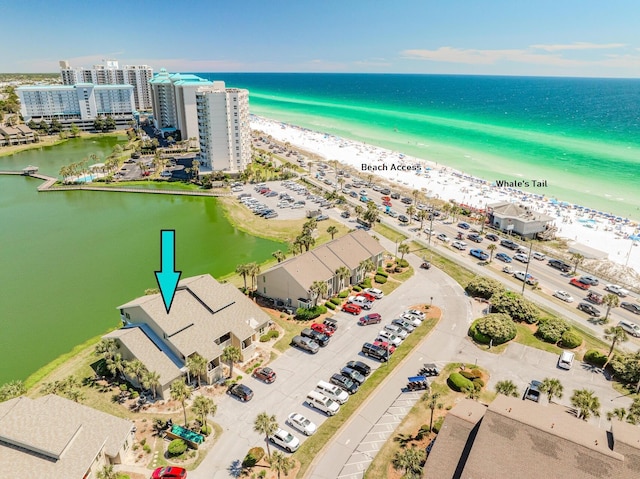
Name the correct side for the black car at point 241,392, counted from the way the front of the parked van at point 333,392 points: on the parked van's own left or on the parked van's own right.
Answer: on the parked van's own right

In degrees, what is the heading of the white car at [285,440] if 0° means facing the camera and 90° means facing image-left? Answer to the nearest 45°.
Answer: approximately 315°

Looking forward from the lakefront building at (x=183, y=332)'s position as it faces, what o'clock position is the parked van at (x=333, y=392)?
The parked van is roughly at 12 o'clock from the lakefront building.

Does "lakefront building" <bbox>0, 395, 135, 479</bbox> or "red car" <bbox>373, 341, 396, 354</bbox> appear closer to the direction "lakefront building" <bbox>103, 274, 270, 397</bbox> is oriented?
the red car

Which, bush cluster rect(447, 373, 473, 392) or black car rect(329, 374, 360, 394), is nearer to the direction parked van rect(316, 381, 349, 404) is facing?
the bush cluster

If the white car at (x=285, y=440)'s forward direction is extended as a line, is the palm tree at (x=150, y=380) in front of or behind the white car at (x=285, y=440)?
behind

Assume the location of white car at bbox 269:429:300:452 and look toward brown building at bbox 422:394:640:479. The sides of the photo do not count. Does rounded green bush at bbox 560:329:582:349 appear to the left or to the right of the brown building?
left
